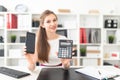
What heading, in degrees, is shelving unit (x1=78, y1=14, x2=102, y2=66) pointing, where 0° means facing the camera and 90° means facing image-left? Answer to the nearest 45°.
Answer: approximately 0°

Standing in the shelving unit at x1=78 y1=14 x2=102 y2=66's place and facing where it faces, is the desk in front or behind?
in front

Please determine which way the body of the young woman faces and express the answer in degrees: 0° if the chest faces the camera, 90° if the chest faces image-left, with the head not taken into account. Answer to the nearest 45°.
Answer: approximately 0°

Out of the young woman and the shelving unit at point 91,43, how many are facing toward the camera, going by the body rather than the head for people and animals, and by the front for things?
2

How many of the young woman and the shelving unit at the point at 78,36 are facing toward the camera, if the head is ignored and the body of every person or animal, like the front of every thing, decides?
2

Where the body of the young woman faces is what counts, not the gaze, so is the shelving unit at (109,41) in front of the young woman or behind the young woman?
behind

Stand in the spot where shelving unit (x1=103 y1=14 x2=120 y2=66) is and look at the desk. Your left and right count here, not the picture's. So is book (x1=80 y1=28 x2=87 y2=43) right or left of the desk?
right

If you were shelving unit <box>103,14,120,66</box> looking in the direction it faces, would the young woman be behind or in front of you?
in front

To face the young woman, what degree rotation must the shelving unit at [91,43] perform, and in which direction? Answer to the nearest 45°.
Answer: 0° — it already faces them
